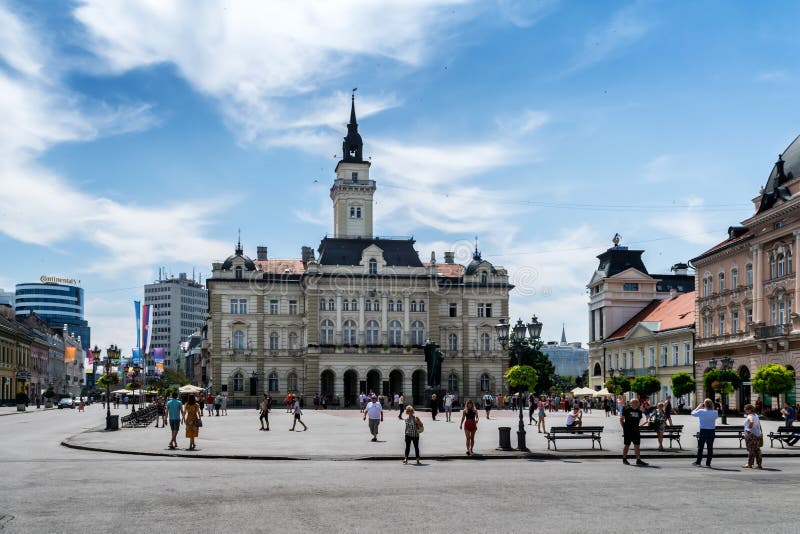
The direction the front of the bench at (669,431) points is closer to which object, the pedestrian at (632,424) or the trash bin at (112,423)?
the pedestrian

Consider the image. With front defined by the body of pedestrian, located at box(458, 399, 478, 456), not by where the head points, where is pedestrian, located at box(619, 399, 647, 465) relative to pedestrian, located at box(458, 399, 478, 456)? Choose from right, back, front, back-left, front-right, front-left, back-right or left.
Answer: front-left

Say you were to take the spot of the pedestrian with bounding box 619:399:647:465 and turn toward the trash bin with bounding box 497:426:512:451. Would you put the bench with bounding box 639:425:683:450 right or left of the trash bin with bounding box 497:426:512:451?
right
